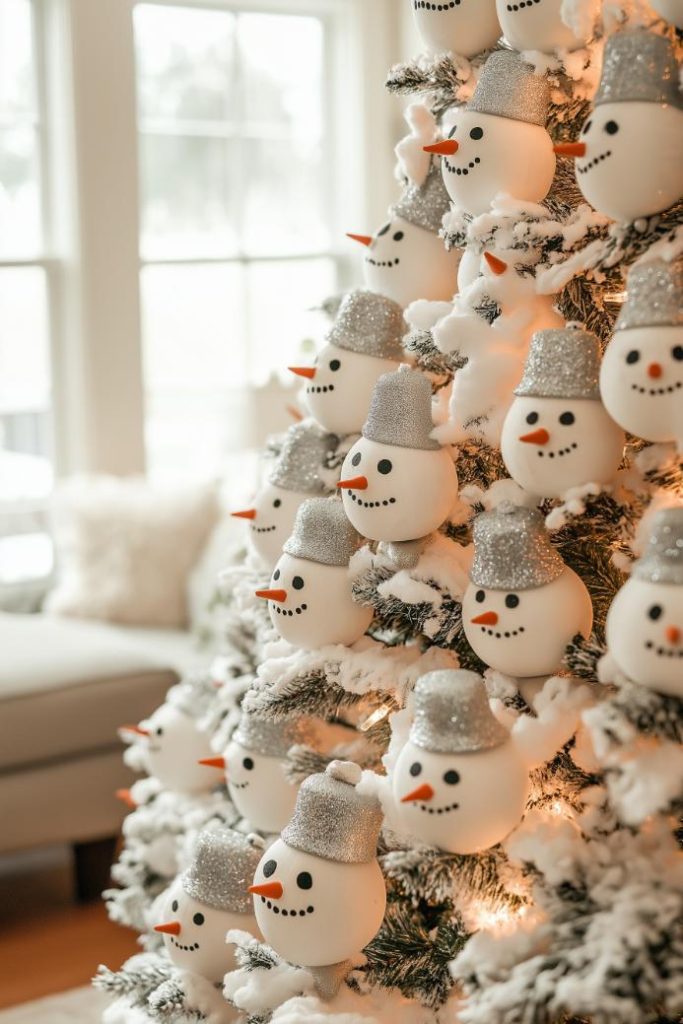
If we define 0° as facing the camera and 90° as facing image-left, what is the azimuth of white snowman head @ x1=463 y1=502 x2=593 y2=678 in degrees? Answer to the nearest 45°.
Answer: approximately 45°

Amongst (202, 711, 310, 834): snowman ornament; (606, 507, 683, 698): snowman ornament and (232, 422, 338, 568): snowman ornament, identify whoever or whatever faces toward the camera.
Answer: (606, 507, 683, 698): snowman ornament

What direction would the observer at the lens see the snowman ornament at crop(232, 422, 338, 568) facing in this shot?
facing to the left of the viewer

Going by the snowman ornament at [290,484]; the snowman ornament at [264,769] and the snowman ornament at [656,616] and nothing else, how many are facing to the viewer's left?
2

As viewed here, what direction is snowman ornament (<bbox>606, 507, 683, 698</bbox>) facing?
toward the camera

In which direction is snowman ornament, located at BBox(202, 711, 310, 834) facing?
to the viewer's left

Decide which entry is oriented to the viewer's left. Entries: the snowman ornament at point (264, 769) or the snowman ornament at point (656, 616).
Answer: the snowman ornament at point (264, 769)
